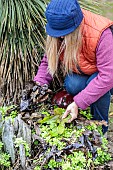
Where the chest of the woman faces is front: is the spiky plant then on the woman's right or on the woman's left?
on the woman's right

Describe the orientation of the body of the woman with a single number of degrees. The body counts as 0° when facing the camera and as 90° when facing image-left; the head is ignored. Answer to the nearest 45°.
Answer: approximately 45°
